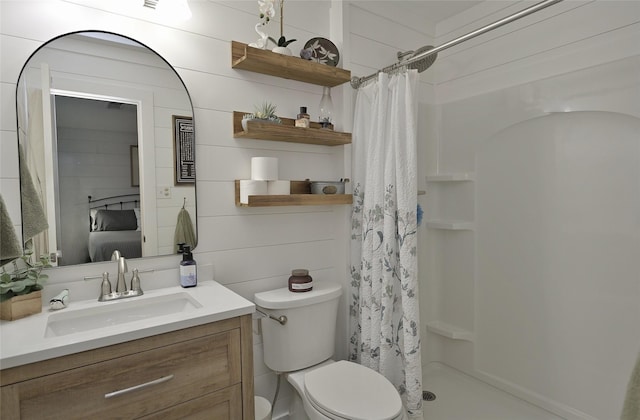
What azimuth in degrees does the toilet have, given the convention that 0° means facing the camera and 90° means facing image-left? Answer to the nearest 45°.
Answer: approximately 315°

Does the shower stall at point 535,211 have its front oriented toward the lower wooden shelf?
yes

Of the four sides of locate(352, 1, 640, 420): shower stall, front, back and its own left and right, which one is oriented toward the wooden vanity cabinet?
front

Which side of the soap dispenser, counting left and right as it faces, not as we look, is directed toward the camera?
front

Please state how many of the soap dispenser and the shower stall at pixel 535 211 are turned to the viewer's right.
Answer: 0

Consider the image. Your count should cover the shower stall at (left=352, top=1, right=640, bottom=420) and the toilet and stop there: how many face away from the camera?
0

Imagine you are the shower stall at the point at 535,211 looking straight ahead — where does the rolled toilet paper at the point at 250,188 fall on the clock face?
The rolled toilet paper is roughly at 12 o'clock from the shower stall.

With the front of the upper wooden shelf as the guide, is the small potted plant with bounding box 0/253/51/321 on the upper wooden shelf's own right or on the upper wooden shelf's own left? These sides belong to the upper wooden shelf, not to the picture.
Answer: on the upper wooden shelf's own right

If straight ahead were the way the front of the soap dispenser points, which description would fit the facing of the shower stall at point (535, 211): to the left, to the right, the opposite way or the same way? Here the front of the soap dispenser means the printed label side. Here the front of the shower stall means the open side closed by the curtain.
to the right

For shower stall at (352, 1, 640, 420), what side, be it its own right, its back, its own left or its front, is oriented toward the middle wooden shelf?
front

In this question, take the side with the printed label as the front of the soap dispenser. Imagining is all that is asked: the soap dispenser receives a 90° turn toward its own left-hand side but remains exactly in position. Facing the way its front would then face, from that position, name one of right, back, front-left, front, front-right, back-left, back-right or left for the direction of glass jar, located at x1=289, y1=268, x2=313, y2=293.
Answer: front

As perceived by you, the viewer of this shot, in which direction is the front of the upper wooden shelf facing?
facing the viewer and to the right of the viewer

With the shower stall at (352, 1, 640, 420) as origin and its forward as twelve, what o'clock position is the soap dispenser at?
The soap dispenser is roughly at 12 o'clock from the shower stall.
